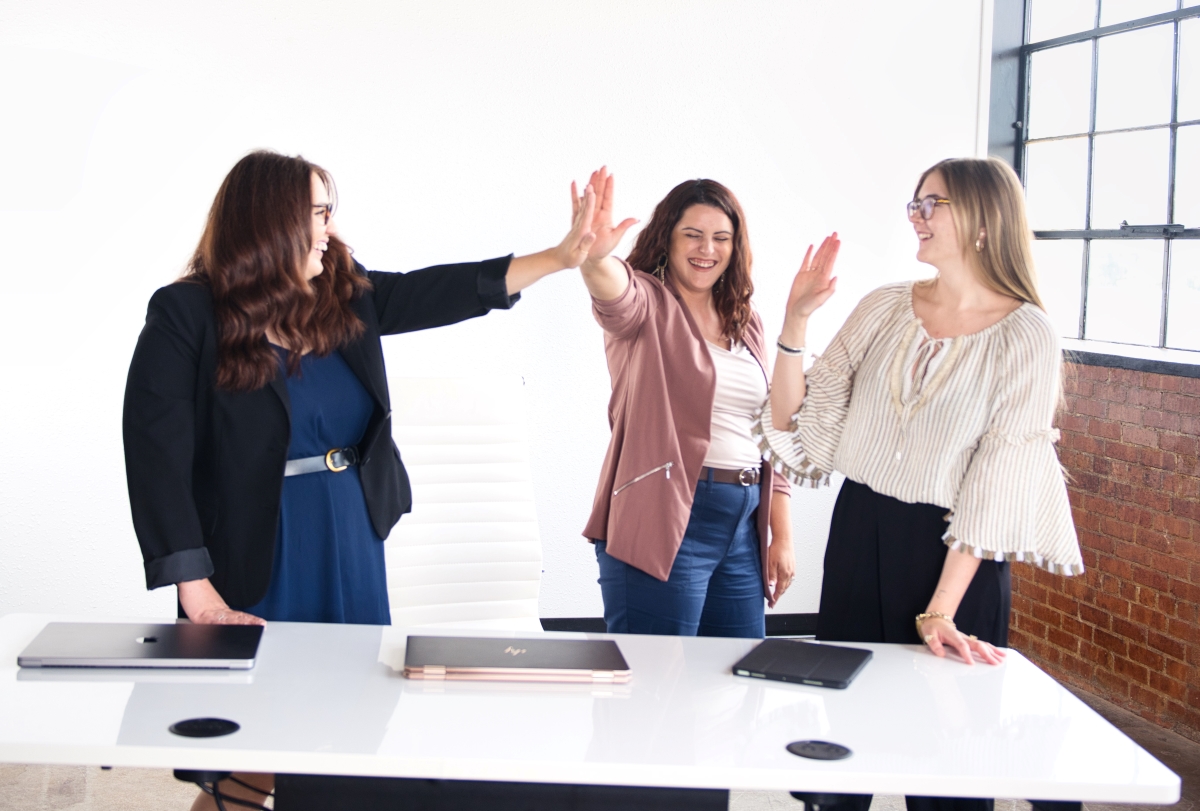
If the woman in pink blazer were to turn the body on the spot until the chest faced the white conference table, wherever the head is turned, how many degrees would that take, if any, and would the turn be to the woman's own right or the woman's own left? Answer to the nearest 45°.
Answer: approximately 45° to the woman's own right

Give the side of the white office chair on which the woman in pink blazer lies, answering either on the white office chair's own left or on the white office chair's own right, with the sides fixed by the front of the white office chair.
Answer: on the white office chair's own left

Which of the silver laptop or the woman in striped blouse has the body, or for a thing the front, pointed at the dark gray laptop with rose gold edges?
the woman in striped blouse

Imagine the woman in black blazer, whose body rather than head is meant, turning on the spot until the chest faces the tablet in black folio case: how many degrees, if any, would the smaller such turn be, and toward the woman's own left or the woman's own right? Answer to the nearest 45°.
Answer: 0° — they already face it

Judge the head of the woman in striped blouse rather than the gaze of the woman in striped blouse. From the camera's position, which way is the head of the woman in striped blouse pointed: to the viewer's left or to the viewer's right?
to the viewer's left

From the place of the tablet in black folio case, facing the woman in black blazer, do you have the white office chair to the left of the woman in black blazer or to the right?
right
